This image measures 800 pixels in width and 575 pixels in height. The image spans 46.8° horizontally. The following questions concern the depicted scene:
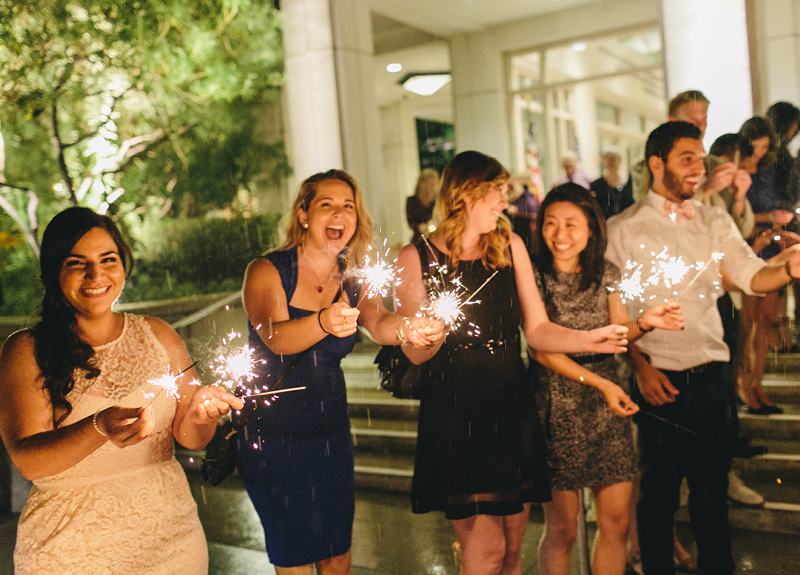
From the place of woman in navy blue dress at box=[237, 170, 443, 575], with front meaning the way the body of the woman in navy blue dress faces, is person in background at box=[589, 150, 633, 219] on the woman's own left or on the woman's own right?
on the woman's own left

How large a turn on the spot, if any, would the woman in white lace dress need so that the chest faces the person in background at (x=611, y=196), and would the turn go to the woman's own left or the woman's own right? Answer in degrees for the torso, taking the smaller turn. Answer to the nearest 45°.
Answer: approximately 90° to the woman's own left

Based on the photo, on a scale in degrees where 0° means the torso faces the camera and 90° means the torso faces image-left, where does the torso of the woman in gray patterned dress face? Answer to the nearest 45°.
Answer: approximately 0°

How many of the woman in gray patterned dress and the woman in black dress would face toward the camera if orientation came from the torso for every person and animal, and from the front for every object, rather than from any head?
2

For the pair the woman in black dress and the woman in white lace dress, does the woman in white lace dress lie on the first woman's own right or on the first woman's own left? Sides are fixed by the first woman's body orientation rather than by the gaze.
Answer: on the first woman's own right

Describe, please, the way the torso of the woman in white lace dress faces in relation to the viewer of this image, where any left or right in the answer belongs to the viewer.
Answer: facing the viewer and to the right of the viewer

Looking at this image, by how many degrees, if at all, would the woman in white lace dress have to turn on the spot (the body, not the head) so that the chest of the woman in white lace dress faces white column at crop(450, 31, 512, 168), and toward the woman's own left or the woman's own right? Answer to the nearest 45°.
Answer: approximately 90° to the woman's own left

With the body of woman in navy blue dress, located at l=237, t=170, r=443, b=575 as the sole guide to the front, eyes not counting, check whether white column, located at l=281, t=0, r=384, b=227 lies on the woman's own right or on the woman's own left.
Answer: on the woman's own left

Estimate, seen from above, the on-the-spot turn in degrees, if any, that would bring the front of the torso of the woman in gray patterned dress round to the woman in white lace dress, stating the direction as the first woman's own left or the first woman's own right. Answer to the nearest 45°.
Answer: approximately 45° to the first woman's own right

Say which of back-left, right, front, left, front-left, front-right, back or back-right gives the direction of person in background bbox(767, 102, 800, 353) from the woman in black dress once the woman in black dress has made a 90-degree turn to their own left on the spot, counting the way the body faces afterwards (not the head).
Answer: front-left
